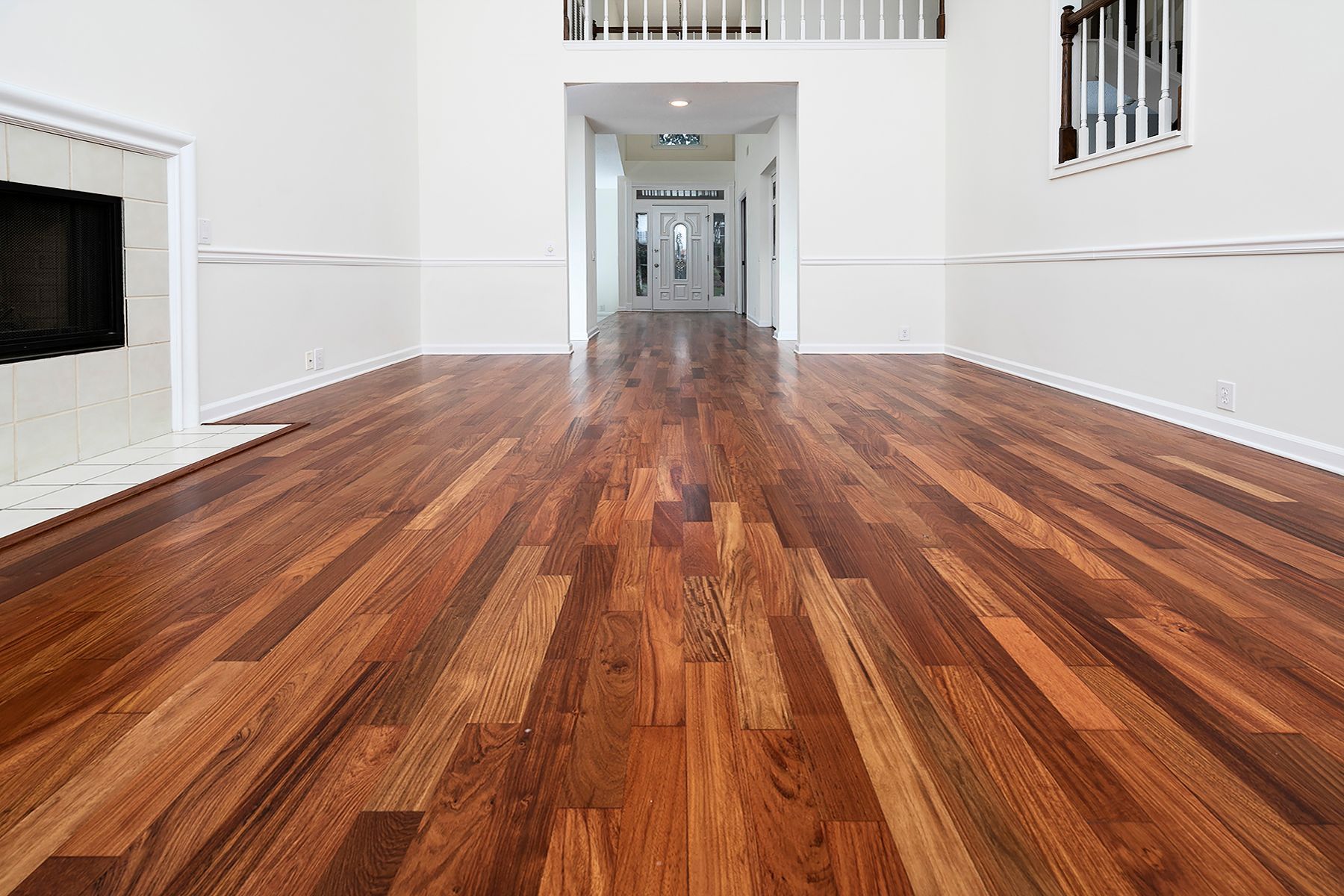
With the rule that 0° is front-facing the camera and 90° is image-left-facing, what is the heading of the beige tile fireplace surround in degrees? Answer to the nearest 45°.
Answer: approximately 315°

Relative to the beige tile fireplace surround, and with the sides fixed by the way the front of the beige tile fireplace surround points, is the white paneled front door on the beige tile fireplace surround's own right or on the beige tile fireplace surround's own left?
on the beige tile fireplace surround's own left

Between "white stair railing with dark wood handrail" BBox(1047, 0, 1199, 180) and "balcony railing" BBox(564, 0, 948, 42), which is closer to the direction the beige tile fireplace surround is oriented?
the white stair railing with dark wood handrail

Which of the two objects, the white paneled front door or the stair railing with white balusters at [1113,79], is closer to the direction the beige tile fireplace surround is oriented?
the stair railing with white balusters

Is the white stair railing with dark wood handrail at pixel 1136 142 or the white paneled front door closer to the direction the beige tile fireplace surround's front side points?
the white stair railing with dark wood handrail

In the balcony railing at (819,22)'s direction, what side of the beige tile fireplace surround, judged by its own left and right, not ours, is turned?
left
